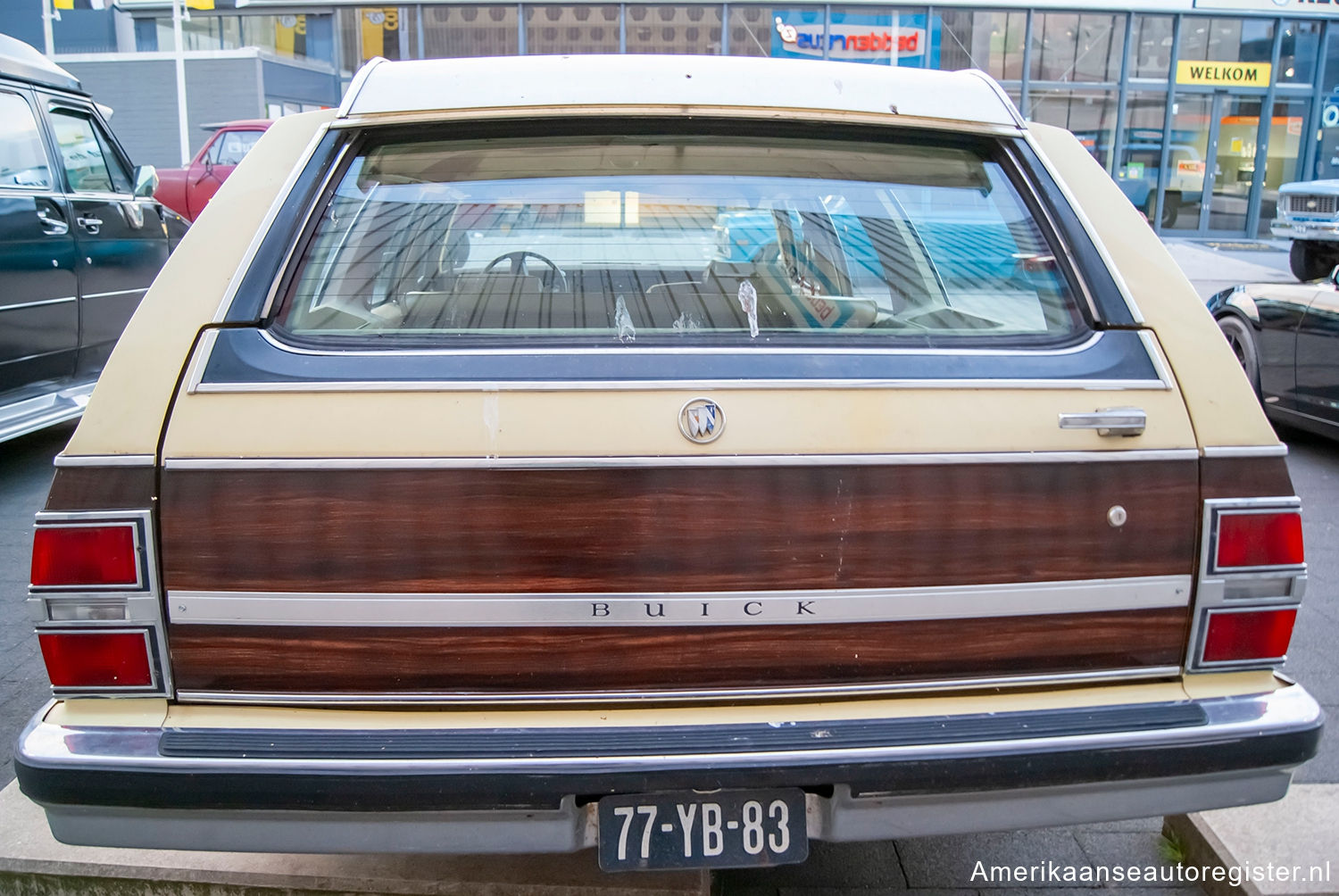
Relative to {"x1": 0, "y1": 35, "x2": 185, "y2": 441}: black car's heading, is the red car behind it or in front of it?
in front

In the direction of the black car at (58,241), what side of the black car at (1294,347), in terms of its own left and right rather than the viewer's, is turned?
left

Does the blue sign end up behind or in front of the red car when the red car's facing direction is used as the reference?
behind

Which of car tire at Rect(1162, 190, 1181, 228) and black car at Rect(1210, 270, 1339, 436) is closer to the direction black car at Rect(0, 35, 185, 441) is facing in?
the car tire

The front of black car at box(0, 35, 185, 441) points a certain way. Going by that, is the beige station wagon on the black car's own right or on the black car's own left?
on the black car's own right

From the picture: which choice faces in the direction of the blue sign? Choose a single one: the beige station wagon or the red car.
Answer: the beige station wagon

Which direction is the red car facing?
to the viewer's left

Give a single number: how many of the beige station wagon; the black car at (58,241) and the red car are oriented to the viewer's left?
1

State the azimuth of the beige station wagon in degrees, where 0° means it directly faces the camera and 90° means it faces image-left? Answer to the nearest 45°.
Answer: approximately 180°
